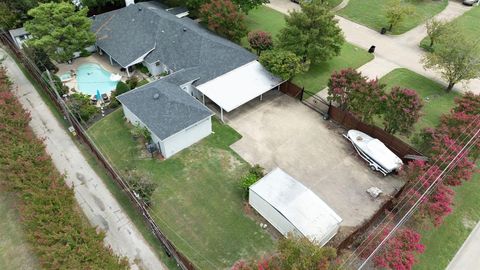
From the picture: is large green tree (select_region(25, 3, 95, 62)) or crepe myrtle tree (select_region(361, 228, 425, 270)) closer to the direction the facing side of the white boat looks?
the large green tree

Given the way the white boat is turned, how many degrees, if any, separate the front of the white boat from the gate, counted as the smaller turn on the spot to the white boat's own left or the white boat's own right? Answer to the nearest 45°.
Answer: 0° — it already faces it

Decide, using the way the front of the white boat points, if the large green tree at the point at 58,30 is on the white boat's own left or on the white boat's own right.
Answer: on the white boat's own left

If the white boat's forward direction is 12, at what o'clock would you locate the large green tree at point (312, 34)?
The large green tree is roughly at 12 o'clock from the white boat.

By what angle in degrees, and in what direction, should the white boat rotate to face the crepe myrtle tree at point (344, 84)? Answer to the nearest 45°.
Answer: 0° — it already faces it

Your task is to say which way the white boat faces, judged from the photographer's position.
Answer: facing away from the viewer and to the left of the viewer

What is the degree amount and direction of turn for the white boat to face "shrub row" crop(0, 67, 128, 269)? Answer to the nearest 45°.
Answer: approximately 90° to its left

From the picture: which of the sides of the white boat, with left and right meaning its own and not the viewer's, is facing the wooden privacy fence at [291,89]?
front
